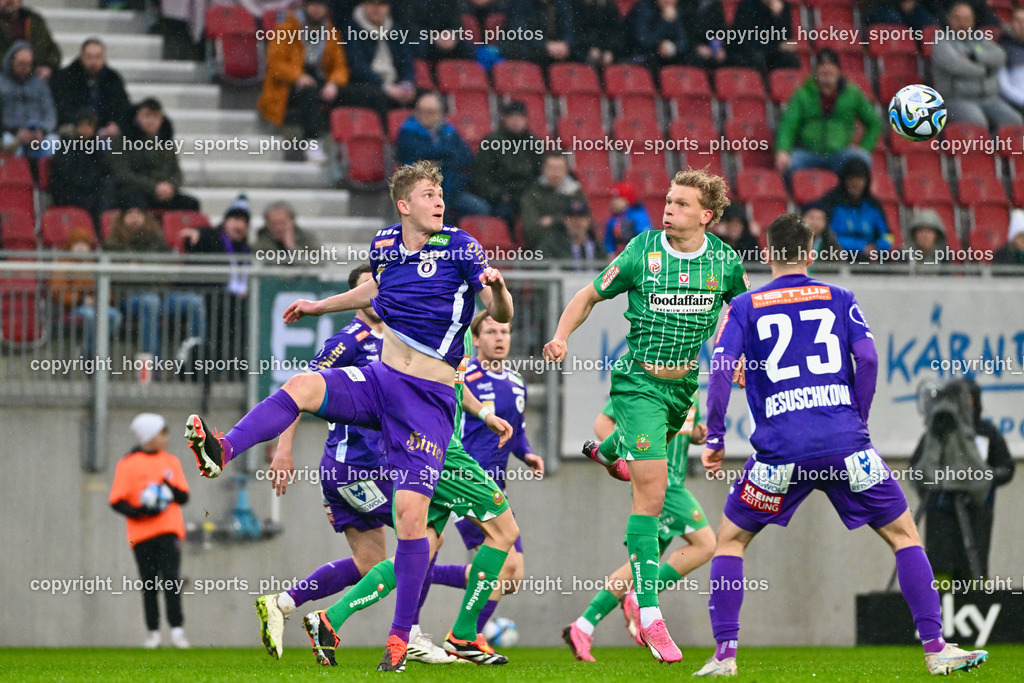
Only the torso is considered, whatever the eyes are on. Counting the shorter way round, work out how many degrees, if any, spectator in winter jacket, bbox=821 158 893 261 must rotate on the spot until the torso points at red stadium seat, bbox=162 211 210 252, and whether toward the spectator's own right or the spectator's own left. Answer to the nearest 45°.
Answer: approximately 90° to the spectator's own right

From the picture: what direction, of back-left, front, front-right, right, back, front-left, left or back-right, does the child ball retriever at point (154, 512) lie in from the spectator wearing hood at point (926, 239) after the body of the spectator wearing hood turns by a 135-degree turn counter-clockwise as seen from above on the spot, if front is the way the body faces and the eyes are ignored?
back

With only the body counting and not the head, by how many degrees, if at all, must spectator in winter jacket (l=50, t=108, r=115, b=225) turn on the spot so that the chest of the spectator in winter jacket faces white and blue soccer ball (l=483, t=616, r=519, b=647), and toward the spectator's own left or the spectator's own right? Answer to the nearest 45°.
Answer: approximately 45° to the spectator's own left

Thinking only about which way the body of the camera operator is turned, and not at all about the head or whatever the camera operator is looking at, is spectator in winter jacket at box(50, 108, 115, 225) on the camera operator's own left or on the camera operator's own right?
on the camera operator's own right

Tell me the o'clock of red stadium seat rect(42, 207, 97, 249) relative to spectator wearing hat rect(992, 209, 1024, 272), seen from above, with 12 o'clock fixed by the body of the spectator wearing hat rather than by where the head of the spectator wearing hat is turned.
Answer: The red stadium seat is roughly at 2 o'clock from the spectator wearing hat.

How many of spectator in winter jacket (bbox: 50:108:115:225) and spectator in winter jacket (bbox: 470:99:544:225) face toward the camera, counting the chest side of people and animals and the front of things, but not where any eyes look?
2

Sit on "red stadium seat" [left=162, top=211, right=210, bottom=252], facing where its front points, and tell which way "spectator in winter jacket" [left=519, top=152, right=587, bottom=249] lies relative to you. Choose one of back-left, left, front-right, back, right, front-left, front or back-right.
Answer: left

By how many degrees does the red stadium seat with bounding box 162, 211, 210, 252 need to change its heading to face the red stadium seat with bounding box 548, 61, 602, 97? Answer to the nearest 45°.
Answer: approximately 90° to its left
